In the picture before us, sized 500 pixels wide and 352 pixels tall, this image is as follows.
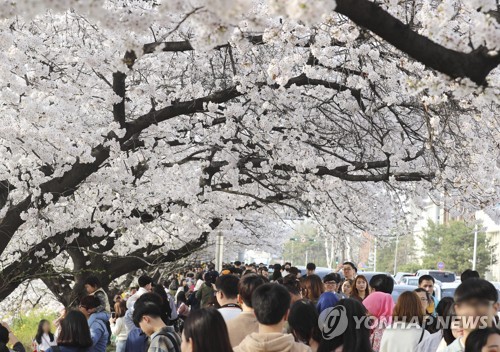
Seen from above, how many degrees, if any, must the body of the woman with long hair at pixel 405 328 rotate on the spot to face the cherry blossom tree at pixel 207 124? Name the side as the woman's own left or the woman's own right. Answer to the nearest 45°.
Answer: approximately 45° to the woman's own left

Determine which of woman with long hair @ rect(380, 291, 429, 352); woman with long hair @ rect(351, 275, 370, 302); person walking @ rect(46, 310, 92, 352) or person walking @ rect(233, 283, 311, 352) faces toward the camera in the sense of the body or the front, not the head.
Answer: woman with long hair @ rect(351, 275, 370, 302)

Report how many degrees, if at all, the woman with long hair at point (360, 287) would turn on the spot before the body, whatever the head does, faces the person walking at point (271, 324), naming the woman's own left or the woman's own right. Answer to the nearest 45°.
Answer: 0° — they already face them

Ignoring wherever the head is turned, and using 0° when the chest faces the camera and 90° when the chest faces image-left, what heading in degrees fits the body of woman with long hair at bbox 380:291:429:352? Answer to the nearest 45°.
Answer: approximately 180°

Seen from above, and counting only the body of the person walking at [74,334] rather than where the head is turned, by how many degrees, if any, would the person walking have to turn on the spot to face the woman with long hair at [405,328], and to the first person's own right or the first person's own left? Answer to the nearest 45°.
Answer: approximately 90° to the first person's own right

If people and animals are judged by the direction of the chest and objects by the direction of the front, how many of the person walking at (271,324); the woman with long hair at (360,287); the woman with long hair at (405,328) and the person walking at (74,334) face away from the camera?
3

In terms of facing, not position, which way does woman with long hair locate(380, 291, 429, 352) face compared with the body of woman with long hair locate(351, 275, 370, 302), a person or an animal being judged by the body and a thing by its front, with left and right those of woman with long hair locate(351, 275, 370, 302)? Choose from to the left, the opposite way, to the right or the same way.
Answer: the opposite way

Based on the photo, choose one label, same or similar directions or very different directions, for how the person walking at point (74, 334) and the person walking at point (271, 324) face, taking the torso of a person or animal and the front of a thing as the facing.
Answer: same or similar directions

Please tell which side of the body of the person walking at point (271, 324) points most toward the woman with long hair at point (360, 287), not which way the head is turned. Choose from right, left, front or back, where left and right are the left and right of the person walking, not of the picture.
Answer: front

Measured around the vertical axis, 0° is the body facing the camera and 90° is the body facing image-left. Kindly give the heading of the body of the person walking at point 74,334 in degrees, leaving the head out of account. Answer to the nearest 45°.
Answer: approximately 180°

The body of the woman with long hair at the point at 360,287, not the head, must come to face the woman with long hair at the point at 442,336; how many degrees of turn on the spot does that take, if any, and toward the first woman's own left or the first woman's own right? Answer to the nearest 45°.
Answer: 0° — they already face them

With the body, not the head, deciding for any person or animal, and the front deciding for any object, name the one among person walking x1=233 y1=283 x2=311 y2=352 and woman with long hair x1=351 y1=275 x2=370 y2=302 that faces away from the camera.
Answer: the person walking

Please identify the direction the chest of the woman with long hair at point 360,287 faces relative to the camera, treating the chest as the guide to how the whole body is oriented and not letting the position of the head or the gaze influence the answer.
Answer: toward the camera

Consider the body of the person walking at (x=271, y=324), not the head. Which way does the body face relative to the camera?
away from the camera

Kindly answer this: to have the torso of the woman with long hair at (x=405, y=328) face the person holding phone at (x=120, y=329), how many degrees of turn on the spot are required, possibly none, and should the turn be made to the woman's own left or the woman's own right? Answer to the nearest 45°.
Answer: approximately 45° to the woman's own left
